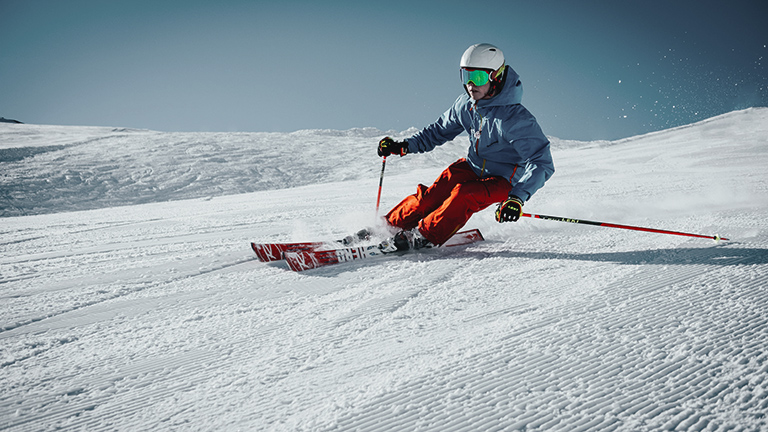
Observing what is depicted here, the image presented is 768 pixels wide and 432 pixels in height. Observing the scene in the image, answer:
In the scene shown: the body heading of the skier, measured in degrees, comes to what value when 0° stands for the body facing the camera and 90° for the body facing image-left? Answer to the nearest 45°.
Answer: approximately 45°
